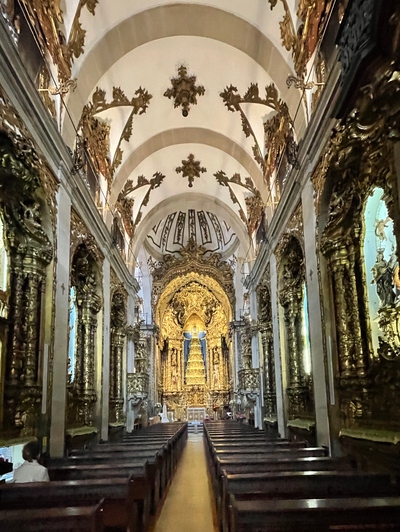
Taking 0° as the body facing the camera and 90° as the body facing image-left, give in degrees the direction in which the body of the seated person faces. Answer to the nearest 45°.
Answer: approximately 180°

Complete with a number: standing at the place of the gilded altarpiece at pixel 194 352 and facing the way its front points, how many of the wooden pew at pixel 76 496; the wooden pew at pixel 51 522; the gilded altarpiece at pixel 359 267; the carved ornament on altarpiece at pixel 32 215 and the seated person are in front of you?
5

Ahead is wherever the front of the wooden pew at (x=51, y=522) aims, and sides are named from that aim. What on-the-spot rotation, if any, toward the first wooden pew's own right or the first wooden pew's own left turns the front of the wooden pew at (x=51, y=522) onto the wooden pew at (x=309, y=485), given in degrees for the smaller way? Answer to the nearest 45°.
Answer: approximately 90° to the first wooden pew's own right

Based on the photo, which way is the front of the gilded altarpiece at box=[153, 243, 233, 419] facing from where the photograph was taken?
facing the viewer

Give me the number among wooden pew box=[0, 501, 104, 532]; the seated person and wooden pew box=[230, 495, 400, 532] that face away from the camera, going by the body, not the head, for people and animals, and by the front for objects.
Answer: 3

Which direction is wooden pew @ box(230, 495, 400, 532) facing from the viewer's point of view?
away from the camera

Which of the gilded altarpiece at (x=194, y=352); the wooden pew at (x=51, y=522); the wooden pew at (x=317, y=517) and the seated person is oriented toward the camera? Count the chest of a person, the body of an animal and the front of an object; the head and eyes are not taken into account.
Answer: the gilded altarpiece

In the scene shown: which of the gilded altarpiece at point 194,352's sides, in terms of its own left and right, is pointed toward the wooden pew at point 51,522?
front

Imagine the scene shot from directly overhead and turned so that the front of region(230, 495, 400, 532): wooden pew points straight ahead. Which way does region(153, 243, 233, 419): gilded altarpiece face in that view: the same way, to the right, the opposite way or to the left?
the opposite way

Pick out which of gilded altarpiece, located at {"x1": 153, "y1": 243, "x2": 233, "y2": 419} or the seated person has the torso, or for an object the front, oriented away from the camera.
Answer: the seated person

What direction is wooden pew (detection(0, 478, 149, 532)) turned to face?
away from the camera

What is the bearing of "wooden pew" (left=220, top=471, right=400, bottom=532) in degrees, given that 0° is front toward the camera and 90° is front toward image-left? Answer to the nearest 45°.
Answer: approximately 180°
